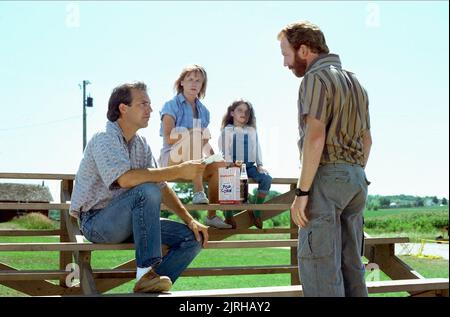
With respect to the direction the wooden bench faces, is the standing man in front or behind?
in front

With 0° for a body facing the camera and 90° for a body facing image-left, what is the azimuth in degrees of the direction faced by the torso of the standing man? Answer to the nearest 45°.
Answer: approximately 135°

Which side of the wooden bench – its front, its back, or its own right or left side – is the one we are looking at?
front

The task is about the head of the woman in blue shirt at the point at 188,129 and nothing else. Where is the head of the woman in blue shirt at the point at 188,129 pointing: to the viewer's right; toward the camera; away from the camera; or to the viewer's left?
toward the camera

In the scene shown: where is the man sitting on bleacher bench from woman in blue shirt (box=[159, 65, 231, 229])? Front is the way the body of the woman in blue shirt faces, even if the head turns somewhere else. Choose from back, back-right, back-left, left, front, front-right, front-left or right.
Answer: front-right

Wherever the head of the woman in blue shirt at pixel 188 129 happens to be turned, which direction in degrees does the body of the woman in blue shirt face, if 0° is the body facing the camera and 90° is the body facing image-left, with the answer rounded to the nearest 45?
approximately 315°

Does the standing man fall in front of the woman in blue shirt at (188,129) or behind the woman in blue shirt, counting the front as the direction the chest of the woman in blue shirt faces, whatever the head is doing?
in front

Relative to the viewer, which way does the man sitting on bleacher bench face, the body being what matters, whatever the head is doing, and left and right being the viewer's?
facing to the right of the viewer

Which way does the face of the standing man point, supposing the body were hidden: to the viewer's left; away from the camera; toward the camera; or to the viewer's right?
to the viewer's left

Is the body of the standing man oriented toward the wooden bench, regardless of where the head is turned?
yes

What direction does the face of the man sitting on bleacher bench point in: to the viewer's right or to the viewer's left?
to the viewer's right
